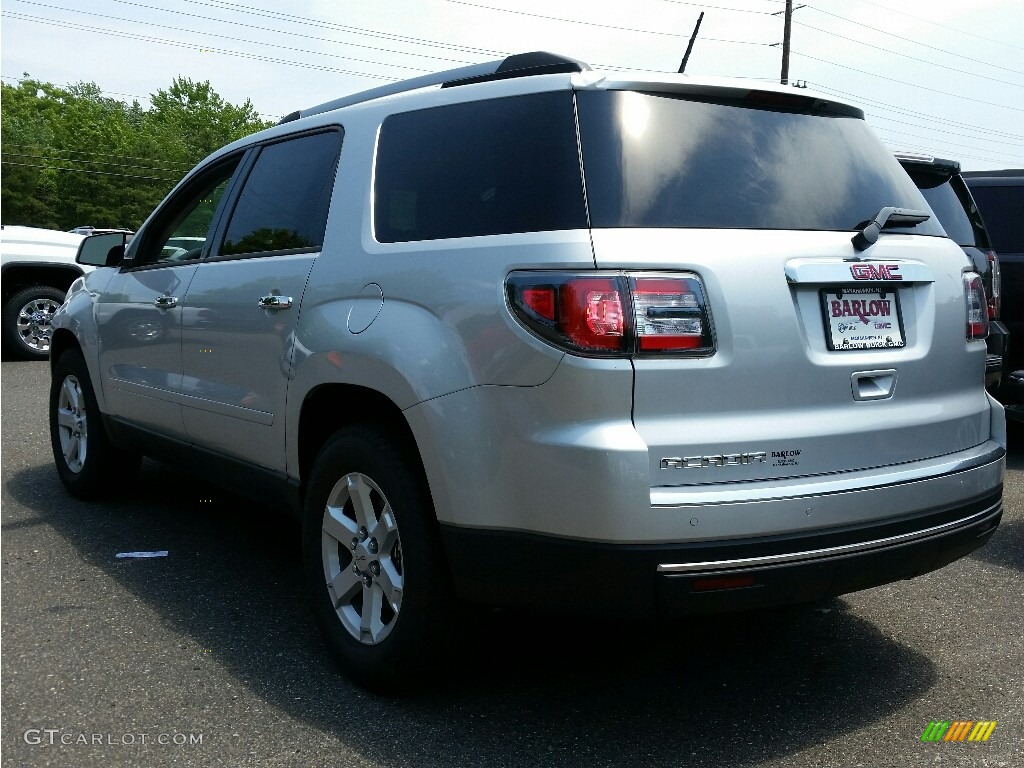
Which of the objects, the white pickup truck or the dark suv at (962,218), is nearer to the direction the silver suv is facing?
the white pickup truck

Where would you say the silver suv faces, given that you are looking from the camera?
facing away from the viewer and to the left of the viewer

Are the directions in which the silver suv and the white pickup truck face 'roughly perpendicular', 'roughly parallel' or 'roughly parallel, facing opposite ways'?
roughly perpendicular

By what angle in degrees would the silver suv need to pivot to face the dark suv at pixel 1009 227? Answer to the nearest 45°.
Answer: approximately 90° to its right

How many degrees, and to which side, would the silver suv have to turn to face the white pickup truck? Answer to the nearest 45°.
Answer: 0° — it already faces it

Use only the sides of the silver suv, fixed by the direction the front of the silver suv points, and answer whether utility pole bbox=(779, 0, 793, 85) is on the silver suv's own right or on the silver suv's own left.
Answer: on the silver suv's own right
